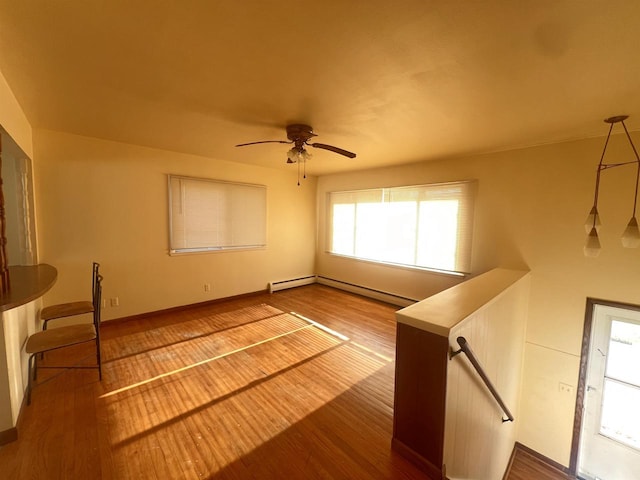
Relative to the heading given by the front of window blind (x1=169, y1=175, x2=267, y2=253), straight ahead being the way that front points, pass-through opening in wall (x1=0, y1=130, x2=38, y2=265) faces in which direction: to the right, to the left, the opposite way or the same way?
to the left

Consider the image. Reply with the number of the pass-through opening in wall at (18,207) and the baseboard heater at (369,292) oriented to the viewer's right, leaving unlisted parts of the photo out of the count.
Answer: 1

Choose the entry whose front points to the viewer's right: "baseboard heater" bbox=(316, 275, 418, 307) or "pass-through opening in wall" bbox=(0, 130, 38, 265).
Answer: the pass-through opening in wall

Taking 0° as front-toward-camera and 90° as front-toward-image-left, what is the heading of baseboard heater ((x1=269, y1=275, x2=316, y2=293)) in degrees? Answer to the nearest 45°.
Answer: approximately 315°

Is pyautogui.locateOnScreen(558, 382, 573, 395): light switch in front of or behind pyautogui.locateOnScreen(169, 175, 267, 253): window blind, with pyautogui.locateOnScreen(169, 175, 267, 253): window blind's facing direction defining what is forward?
in front

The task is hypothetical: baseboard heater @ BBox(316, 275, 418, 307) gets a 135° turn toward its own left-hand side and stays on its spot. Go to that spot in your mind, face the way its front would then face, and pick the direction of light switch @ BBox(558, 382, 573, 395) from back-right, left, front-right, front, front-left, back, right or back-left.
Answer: front-right

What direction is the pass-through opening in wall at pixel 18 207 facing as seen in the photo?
to the viewer's right

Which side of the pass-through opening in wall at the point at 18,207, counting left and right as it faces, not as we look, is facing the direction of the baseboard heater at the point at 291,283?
front

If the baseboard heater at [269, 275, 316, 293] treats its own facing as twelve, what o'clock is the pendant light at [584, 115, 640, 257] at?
The pendant light is roughly at 12 o'clock from the baseboard heater.

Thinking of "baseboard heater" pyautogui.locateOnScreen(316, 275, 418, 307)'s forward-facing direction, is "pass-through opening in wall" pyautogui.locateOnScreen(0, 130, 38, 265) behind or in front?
in front

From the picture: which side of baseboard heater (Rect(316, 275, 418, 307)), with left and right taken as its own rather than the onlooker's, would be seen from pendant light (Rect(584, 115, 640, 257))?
left

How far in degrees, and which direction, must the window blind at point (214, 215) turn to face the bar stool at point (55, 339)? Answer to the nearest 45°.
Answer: approximately 90° to its right

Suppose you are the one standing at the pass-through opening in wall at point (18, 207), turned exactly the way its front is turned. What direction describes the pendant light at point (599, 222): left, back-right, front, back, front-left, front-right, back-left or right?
front-right

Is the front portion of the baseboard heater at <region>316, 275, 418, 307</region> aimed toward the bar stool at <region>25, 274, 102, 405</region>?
yes

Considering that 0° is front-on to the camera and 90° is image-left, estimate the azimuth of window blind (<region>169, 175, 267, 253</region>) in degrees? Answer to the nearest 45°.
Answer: approximately 315°

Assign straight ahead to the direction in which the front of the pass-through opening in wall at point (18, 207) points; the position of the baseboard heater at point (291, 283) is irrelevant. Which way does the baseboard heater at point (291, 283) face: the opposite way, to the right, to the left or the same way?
to the right
